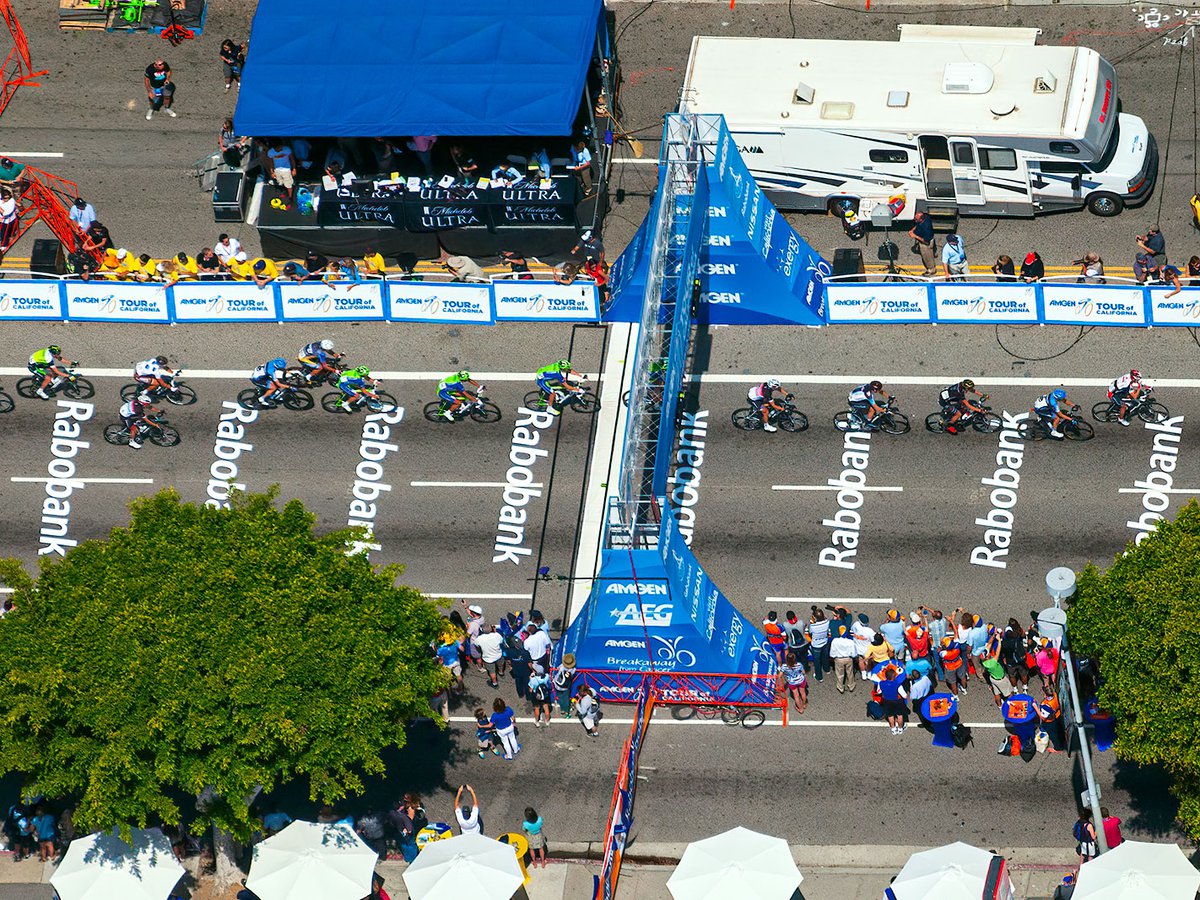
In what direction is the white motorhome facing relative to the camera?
to the viewer's right

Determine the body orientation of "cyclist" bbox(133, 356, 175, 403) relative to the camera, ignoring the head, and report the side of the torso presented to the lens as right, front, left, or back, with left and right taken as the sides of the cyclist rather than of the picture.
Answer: right

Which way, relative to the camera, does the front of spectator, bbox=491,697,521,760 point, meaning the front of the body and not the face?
away from the camera

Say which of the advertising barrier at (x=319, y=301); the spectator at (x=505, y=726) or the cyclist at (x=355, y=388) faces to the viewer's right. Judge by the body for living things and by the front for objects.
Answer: the cyclist

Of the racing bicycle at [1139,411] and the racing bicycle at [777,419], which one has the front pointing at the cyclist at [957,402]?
the racing bicycle at [777,419]

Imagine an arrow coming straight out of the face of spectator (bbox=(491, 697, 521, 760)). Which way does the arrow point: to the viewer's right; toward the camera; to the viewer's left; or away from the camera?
away from the camera

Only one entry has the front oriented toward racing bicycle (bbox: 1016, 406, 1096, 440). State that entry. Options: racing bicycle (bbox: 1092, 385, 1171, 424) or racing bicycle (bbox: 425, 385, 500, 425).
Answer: racing bicycle (bbox: 425, 385, 500, 425)

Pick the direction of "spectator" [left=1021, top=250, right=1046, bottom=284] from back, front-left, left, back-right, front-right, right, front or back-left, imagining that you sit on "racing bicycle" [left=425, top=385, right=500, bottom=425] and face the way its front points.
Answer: front

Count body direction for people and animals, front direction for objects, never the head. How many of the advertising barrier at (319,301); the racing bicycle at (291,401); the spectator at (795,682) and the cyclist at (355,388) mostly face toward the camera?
1

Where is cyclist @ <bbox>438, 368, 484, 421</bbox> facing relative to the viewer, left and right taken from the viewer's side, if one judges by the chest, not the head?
facing to the right of the viewer

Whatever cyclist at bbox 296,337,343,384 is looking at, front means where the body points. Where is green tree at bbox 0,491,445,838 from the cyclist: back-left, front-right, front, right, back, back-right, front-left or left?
right

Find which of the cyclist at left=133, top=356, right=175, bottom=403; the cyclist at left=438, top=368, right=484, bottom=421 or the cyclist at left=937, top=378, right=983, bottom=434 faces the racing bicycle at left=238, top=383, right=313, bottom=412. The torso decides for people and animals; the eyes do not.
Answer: the cyclist at left=133, top=356, right=175, bottom=403

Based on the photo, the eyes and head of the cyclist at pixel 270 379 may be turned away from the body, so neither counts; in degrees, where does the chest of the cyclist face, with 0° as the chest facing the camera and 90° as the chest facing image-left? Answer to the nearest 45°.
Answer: approximately 270°
